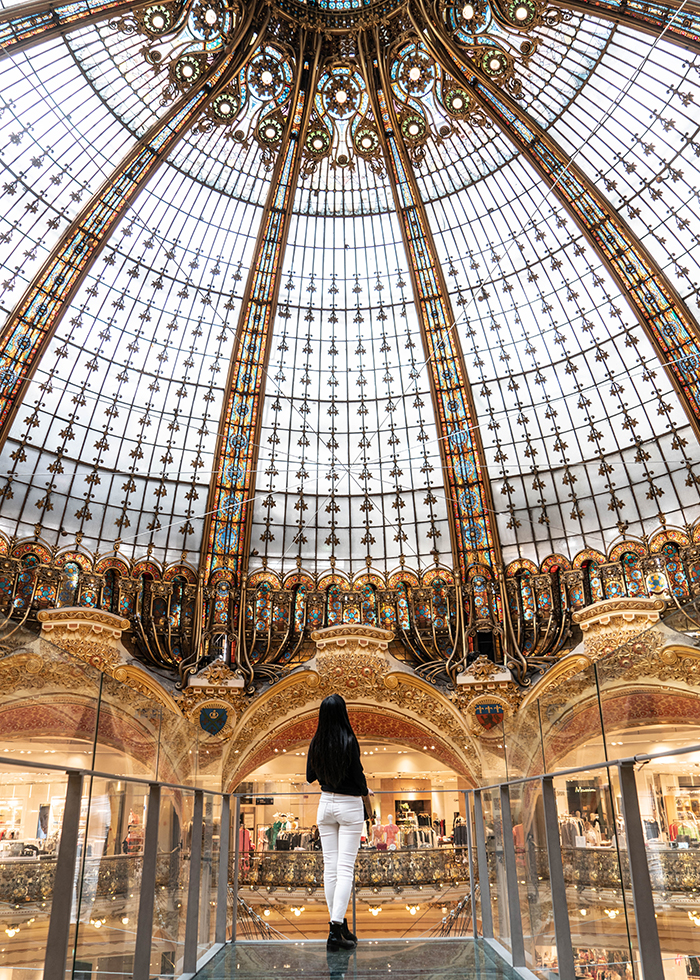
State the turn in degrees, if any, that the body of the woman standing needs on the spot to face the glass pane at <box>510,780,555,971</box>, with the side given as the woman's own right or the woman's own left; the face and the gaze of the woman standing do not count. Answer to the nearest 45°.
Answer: approximately 135° to the woman's own right

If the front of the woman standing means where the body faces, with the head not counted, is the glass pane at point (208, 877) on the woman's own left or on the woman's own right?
on the woman's own left

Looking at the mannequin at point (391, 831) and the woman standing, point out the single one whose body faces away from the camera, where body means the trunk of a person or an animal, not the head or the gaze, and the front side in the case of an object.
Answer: the woman standing

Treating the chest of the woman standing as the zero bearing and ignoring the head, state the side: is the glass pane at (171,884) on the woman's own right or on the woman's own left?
on the woman's own left

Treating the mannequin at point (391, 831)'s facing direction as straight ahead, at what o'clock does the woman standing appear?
The woman standing is roughly at 12 o'clock from the mannequin.

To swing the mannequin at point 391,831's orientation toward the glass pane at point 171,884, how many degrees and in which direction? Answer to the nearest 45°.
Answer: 0° — it already faces it

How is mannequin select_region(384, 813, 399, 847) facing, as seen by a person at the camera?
facing the viewer

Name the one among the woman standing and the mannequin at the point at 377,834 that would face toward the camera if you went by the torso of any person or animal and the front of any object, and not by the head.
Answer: the mannequin

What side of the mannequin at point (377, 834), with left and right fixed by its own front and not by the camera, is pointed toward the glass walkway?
front

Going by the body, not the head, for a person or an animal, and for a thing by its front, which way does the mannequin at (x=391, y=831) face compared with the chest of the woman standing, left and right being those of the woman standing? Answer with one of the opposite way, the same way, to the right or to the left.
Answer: the opposite way

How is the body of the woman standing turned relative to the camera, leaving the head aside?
away from the camera

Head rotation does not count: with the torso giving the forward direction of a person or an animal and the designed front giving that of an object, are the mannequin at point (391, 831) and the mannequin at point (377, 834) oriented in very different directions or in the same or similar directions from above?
same or similar directions

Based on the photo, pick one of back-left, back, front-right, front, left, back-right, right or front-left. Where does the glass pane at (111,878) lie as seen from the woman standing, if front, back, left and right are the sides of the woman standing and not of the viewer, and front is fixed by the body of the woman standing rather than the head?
back-left

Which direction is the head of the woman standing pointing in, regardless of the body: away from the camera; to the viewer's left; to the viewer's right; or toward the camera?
away from the camera
